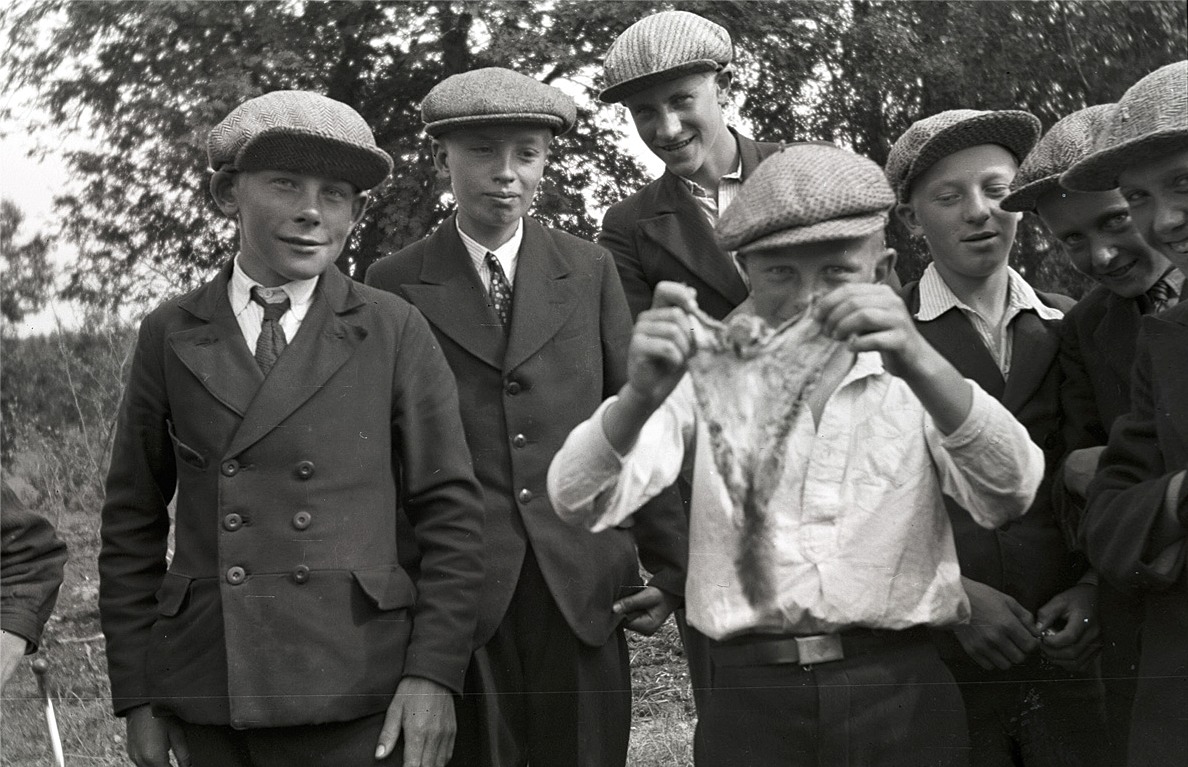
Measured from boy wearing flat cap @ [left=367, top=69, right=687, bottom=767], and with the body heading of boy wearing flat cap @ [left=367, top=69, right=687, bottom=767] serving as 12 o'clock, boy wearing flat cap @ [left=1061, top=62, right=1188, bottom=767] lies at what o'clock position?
boy wearing flat cap @ [left=1061, top=62, right=1188, bottom=767] is roughly at 10 o'clock from boy wearing flat cap @ [left=367, top=69, right=687, bottom=767].

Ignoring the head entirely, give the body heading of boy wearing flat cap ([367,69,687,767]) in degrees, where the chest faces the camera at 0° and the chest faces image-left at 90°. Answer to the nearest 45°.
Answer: approximately 0°

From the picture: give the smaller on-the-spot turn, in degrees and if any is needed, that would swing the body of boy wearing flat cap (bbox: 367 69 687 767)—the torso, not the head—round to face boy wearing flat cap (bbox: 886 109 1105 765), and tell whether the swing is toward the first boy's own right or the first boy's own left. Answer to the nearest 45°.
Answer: approximately 90° to the first boy's own left

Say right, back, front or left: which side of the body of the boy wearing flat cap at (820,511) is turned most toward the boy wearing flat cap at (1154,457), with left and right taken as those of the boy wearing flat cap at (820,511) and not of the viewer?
left

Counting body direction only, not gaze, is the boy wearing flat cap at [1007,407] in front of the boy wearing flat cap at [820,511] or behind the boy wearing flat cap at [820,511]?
behind
